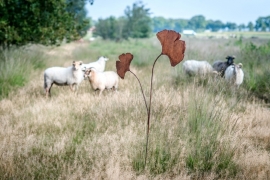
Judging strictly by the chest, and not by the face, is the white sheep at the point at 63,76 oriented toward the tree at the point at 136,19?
no

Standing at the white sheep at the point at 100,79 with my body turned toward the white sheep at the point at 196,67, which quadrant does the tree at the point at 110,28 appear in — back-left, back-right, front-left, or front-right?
front-left

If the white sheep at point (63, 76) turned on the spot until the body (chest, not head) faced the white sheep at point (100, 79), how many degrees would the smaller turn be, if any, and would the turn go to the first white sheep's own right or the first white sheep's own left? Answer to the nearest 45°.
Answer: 0° — it already faces it

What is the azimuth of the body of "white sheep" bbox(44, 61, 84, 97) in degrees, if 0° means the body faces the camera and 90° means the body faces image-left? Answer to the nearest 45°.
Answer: approximately 270°

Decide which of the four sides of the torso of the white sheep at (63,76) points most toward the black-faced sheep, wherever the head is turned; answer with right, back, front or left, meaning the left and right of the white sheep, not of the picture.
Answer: front

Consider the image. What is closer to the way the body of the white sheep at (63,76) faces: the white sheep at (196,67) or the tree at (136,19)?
the white sheep

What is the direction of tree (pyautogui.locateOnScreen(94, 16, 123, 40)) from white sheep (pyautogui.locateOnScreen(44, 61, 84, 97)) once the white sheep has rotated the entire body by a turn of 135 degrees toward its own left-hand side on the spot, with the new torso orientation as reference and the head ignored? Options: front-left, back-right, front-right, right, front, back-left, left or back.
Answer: front-right

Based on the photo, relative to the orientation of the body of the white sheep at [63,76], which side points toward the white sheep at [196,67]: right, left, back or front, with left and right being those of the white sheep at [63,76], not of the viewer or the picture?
front

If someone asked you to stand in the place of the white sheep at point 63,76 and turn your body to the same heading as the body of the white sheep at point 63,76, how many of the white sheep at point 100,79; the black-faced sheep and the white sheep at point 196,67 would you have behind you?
0
